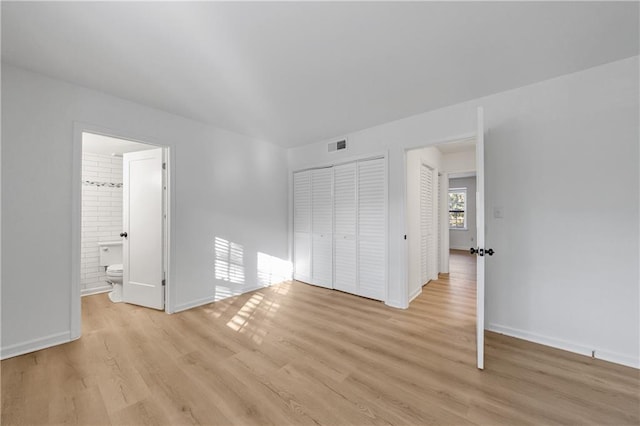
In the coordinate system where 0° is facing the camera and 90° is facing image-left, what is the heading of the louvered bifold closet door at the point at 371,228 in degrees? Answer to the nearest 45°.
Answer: approximately 45°

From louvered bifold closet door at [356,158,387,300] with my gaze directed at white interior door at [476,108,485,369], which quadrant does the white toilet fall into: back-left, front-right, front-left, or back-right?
back-right

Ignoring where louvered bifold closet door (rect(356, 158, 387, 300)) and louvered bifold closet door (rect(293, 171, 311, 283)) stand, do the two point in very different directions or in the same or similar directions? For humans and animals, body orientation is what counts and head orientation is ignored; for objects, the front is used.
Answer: same or similar directions

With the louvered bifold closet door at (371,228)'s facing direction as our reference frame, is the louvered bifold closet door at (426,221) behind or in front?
behind

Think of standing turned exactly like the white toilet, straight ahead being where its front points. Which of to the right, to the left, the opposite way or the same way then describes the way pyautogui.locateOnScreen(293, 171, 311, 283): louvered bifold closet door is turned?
to the right

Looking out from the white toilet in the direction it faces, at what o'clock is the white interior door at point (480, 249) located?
The white interior door is roughly at 11 o'clock from the white toilet.

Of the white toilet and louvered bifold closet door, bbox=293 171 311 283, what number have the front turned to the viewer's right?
0

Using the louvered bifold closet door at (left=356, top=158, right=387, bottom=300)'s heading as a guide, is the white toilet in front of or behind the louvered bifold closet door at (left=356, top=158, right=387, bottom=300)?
in front

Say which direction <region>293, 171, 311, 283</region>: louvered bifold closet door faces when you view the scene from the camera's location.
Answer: facing the viewer and to the left of the viewer

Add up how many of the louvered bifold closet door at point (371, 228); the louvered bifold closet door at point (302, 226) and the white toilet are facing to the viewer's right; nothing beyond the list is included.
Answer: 0

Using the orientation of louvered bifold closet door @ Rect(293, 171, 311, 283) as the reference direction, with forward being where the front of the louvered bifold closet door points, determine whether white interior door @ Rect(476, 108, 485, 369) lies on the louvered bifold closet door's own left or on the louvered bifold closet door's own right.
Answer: on the louvered bifold closet door's own left

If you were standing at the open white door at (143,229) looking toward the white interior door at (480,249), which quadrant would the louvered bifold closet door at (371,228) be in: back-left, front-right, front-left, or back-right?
front-left

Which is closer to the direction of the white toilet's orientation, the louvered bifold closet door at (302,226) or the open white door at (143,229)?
the open white door
